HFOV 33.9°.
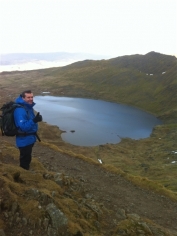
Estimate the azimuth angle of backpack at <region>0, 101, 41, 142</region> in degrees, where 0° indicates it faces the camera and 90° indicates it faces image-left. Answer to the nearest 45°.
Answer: approximately 90°
